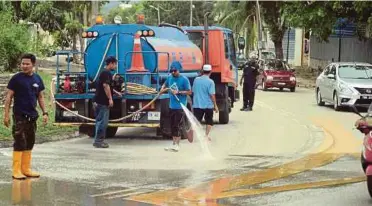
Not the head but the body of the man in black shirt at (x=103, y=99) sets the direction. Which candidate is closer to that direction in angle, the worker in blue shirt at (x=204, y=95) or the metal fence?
the worker in blue shirt

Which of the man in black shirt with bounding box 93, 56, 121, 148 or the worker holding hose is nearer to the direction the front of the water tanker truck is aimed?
the worker holding hose

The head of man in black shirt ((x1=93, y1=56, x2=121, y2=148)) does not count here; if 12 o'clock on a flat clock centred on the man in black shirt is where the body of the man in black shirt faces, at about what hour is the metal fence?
The metal fence is roughly at 10 o'clock from the man in black shirt.

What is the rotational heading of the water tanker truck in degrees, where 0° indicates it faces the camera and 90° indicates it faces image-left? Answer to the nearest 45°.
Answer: approximately 225°

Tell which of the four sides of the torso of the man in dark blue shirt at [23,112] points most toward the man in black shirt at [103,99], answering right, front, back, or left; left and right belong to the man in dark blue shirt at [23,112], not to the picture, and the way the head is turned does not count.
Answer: left

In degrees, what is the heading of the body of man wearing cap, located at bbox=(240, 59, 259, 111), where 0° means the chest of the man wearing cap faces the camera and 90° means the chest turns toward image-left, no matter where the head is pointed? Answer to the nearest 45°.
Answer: approximately 45°

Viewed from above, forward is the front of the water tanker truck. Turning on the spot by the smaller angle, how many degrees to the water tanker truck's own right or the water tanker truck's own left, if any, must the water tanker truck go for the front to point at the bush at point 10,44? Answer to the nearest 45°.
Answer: approximately 90° to the water tanker truck's own left

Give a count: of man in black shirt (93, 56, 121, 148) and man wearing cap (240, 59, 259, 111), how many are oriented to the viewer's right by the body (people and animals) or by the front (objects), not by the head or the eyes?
1

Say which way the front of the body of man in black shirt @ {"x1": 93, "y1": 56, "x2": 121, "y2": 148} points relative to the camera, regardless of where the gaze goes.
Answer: to the viewer's right

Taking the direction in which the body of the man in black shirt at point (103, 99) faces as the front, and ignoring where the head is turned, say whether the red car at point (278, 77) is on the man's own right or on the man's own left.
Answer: on the man's own left

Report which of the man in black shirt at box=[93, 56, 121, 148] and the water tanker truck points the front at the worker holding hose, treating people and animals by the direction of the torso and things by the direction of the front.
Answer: the man in black shirt

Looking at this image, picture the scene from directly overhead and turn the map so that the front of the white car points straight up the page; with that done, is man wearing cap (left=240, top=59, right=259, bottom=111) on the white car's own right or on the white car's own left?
on the white car's own right

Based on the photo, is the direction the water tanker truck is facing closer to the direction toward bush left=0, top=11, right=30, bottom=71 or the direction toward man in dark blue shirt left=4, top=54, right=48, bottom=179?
the bush
